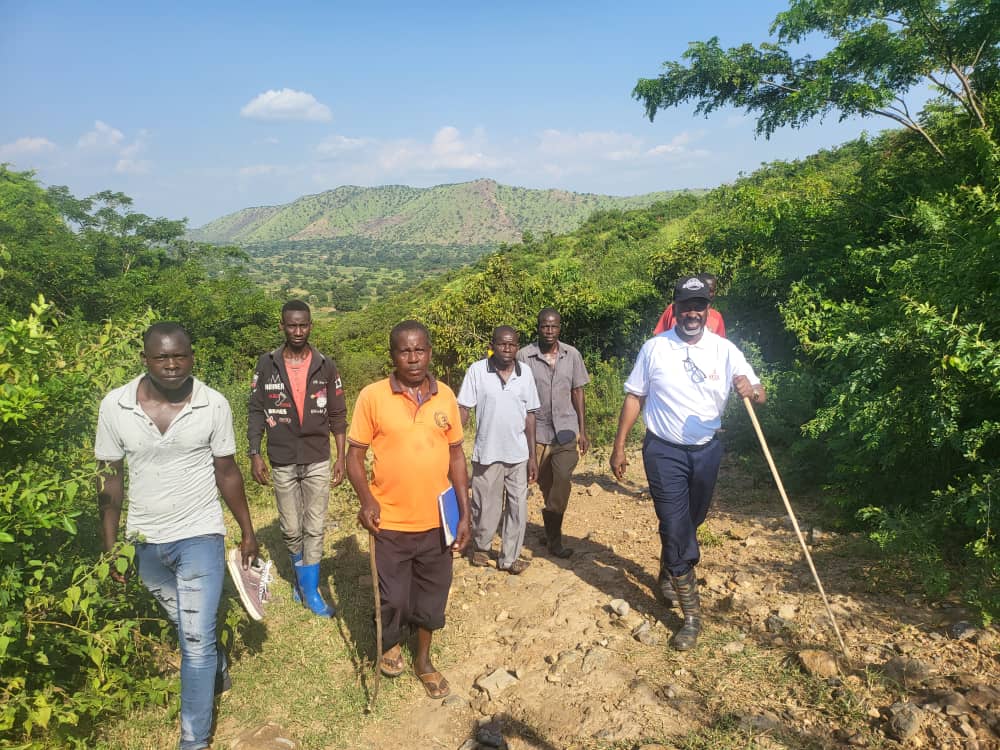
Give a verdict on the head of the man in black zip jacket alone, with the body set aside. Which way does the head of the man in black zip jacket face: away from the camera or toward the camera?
toward the camera

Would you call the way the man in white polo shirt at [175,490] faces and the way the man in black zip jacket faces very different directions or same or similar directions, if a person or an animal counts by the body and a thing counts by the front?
same or similar directions

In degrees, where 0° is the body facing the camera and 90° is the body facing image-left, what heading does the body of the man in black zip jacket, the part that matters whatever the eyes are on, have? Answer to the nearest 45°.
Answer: approximately 0°

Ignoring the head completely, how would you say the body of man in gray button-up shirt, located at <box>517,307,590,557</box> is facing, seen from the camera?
toward the camera

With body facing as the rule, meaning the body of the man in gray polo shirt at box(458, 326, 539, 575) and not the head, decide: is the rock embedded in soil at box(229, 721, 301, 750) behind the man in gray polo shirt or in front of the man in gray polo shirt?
in front

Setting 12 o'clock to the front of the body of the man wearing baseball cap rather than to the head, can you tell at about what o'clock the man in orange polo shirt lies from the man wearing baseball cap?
The man in orange polo shirt is roughly at 2 o'clock from the man wearing baseball cap.

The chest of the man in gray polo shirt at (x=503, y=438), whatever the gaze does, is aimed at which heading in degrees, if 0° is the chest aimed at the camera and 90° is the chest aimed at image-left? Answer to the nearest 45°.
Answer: approximately 0°

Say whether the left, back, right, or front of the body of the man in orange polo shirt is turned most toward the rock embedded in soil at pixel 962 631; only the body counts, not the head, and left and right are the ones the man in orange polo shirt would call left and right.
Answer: left

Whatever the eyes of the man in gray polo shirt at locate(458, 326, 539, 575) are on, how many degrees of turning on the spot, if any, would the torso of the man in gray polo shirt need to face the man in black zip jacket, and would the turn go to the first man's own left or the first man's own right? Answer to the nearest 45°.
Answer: approximately 90° to the first man's own right

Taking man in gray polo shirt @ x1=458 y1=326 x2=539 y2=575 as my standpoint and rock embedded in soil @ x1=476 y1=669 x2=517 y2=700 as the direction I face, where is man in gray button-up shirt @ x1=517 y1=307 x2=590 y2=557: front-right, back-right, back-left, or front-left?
back-left

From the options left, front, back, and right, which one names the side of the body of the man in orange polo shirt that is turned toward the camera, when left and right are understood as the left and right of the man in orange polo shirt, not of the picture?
front

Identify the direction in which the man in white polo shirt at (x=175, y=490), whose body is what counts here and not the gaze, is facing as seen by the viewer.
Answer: toward the camera

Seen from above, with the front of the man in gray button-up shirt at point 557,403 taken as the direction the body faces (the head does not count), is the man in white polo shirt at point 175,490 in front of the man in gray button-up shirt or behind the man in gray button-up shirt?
in front

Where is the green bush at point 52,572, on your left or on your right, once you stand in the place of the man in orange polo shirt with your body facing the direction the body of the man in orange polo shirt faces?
on your right

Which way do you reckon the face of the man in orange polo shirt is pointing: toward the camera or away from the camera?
toward the camera

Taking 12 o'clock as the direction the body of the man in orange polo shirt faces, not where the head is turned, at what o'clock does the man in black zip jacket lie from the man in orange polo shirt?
The man in black zip jacket is roughly at 5 o'clock from the man in orange polo shirt.
